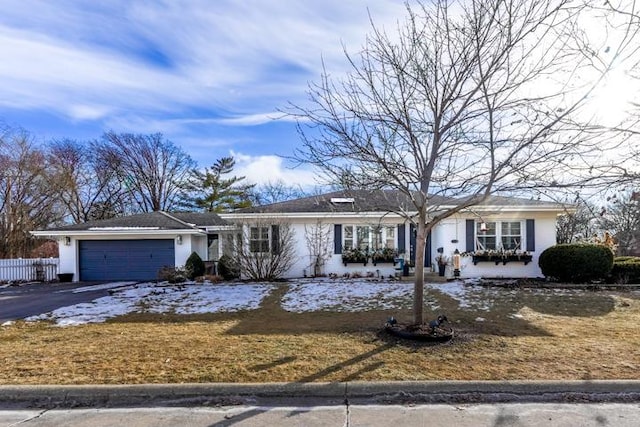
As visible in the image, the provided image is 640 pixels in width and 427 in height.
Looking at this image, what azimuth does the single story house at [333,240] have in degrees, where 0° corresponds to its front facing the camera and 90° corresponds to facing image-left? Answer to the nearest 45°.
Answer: approximately 0°

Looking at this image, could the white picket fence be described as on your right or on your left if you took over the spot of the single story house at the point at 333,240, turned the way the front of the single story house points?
on your right

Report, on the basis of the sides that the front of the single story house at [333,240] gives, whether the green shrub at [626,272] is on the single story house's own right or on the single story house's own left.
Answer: on the single story house's own left

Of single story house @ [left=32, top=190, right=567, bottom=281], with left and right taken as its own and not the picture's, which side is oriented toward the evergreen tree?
back

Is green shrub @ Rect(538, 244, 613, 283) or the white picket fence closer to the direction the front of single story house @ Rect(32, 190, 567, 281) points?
the green shrub

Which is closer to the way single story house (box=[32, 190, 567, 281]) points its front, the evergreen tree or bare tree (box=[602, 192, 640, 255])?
the bare tree

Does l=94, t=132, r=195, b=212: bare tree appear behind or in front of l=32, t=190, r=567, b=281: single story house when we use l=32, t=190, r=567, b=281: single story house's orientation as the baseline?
behind
